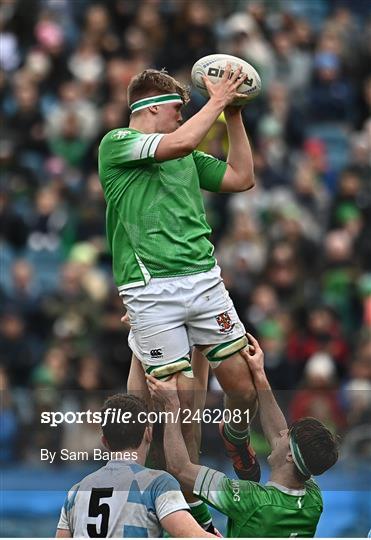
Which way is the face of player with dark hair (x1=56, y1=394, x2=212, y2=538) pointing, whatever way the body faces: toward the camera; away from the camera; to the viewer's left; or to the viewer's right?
away from the camera

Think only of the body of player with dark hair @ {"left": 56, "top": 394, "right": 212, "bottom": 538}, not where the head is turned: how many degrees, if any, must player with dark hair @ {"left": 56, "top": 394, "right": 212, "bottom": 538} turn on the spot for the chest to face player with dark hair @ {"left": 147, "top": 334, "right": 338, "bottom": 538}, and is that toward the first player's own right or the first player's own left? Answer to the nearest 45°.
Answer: approximately 45° to the first player's own right

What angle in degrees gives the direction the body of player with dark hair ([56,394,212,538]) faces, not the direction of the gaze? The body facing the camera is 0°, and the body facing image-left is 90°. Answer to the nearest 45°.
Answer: approximately 225°

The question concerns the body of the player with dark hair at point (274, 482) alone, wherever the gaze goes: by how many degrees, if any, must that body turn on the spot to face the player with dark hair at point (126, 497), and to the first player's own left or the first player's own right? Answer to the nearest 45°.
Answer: approximately 45° to the first player's own left

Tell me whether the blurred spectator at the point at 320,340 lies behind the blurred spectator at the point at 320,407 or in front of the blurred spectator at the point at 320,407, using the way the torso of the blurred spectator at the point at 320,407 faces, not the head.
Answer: behind

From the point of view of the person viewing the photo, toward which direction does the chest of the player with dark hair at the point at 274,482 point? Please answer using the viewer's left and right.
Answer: facing away from the viewer and to the left of the viewer

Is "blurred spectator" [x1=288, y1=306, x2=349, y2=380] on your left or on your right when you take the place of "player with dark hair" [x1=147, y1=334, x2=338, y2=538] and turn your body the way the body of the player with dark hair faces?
on your right

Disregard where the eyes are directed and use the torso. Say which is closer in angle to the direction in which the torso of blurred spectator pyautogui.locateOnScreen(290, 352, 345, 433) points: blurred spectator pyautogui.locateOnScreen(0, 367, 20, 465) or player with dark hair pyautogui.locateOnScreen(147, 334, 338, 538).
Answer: the player with dark hair

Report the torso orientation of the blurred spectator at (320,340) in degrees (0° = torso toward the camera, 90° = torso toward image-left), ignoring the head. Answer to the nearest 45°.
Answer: approximately 0°

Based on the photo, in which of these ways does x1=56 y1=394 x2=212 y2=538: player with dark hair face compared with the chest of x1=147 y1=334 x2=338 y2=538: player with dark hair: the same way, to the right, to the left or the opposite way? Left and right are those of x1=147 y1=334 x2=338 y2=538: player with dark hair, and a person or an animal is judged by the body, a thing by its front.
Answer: to the right
